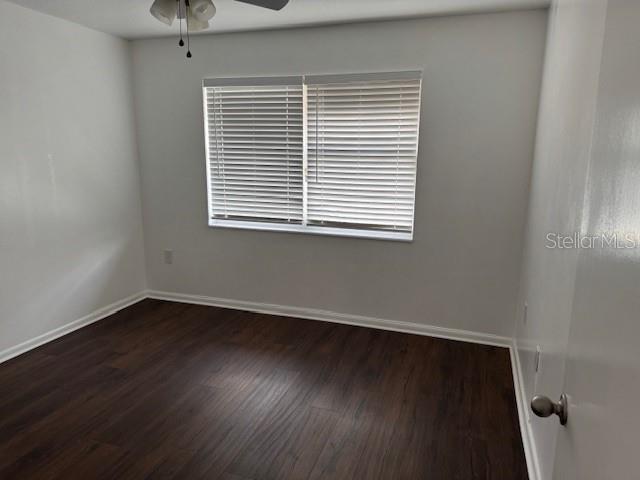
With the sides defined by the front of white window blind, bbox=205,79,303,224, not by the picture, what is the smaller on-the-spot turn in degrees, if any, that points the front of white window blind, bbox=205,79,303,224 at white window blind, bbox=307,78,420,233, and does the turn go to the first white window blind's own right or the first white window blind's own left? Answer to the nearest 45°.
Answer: approximately 45° to the first white window blind's own left

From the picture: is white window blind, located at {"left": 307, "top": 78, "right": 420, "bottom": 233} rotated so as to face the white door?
yes

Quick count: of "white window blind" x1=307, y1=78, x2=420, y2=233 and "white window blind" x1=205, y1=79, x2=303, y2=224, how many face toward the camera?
2

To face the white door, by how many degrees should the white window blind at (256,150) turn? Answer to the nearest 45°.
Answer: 0° — it already faces it

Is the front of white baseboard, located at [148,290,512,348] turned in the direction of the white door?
yes

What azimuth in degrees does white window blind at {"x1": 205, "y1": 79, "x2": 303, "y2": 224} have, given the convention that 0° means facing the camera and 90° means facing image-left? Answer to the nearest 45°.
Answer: approximately 0°

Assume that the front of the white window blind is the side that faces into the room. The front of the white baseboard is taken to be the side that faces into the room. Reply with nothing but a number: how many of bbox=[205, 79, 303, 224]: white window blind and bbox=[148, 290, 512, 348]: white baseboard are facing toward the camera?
2

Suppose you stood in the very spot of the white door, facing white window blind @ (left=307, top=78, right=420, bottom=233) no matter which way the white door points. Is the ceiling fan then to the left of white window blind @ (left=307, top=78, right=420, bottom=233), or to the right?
left

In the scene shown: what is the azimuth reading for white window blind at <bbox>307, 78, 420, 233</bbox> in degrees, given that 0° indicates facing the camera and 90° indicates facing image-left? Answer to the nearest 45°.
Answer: approximately 0°

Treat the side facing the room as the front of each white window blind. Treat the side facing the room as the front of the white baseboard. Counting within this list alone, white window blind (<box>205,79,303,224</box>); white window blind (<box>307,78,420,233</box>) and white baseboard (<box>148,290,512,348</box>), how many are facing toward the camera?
3

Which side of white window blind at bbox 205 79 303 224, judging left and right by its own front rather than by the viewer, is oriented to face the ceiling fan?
front
